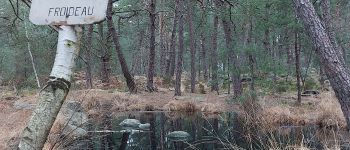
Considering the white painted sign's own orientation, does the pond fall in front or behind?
behind

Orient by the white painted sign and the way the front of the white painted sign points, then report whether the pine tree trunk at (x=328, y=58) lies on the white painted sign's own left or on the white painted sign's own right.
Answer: on the white painted sign's own left

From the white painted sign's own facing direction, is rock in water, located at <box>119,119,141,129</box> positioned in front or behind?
behind

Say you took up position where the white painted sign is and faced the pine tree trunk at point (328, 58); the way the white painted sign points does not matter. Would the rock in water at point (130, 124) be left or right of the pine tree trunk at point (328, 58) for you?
left

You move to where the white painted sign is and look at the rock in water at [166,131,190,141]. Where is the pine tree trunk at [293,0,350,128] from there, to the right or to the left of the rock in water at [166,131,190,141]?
right

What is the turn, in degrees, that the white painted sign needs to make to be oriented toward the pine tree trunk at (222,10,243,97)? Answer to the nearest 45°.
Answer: approximately 135° to its left

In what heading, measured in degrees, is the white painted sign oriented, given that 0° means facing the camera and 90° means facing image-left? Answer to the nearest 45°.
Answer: approximately 0°

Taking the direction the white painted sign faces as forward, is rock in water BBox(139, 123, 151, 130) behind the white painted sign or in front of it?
behind
